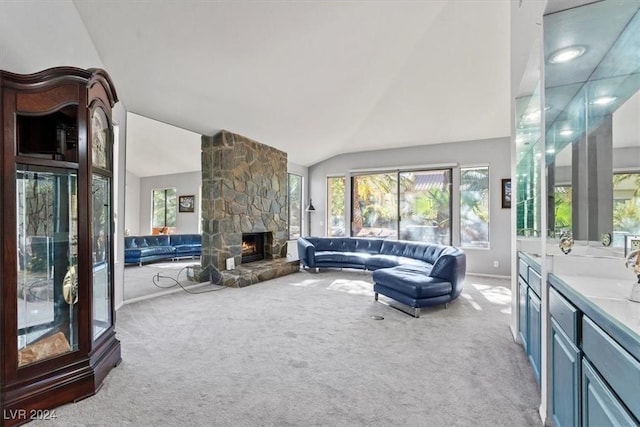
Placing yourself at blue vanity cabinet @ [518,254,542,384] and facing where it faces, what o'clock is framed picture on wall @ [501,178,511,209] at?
The framed picture on wall is roughly at 3 o'clock from the blue vanity cabinet.

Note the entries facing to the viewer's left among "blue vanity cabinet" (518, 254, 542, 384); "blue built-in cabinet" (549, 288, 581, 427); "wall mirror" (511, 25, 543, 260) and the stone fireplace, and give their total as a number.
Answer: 3

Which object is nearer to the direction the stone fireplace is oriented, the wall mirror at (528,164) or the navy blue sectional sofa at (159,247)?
the wall mirror

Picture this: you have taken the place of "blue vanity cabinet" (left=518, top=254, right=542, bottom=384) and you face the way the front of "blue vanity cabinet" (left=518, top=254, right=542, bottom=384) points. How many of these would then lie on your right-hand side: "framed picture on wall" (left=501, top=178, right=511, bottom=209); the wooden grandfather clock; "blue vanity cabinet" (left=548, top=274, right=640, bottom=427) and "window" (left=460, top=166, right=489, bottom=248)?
2

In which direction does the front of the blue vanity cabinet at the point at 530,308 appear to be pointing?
to the viewer's left

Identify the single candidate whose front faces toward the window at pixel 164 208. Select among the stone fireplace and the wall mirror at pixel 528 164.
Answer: the wall mirror

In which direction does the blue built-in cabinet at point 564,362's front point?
to the viewer's left

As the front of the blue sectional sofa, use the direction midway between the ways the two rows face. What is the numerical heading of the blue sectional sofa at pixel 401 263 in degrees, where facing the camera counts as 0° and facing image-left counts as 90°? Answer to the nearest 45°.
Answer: approximately 45°

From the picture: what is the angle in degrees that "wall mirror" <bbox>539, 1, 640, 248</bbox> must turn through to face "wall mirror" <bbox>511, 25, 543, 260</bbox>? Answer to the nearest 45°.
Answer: approximately 90° to its right

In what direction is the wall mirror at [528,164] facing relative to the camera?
to the viewer's left

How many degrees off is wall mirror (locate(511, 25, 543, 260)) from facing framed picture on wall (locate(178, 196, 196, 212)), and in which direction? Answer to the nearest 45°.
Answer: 0° — it already faces it

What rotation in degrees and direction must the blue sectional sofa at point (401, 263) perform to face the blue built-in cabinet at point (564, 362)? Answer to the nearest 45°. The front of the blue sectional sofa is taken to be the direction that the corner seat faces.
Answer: approximately 45° to its left

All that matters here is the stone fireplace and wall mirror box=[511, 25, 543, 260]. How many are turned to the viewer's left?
1

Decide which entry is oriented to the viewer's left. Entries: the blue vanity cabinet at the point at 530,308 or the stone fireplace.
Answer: the blue vanity cabinet
